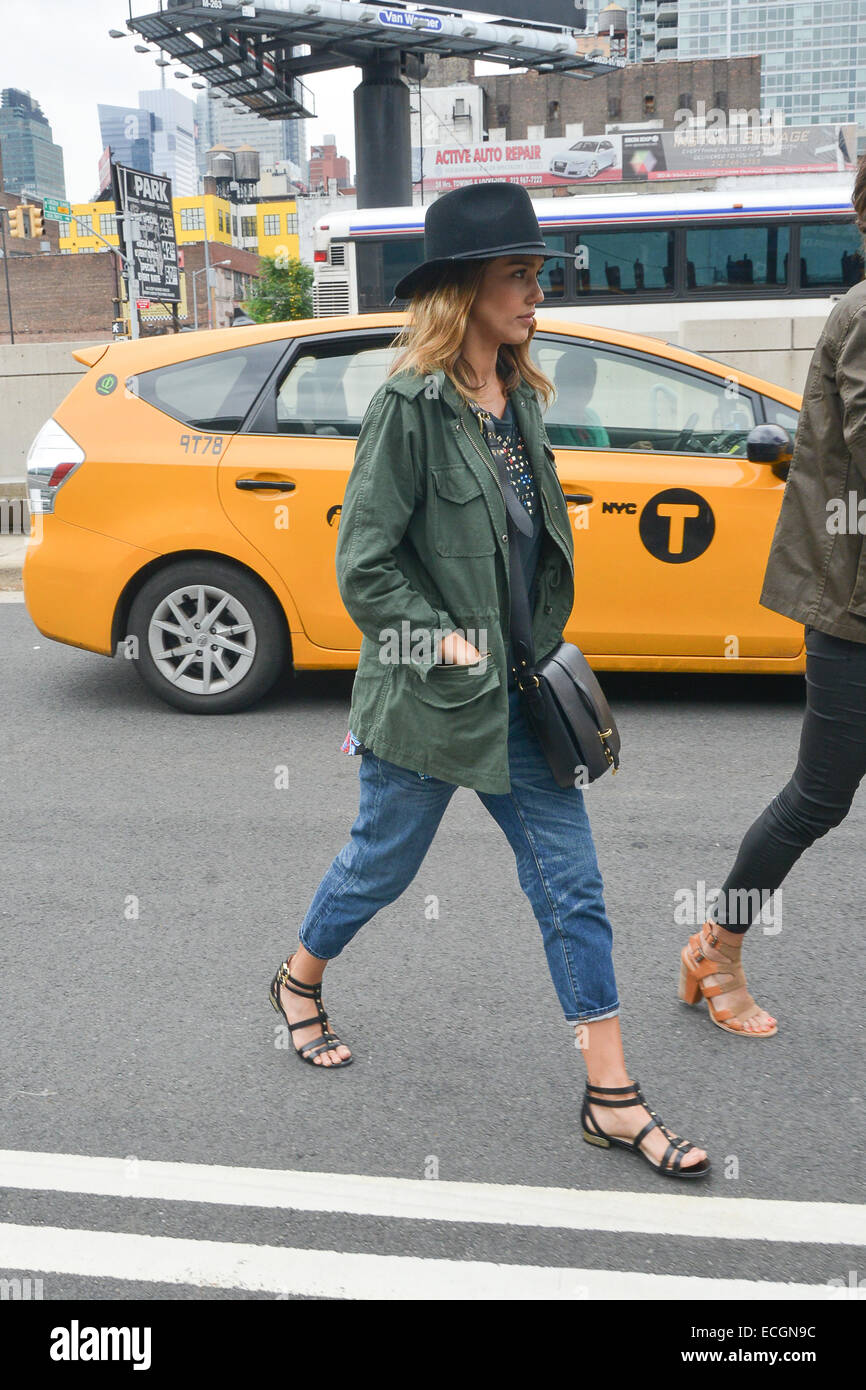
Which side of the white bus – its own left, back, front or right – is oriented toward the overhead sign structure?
left

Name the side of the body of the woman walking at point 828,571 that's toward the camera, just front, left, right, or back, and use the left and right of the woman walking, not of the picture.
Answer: right

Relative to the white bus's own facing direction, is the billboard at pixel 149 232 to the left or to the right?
on its left

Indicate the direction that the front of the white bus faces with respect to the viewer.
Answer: facing to the right of the viewer

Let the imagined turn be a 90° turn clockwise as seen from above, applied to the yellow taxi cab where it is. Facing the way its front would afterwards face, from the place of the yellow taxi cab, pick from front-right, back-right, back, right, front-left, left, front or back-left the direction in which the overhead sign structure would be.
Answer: back

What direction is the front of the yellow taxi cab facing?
to the viewer's right

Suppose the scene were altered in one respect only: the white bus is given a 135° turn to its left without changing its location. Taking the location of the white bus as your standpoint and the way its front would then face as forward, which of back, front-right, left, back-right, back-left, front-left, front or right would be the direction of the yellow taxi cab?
back-left

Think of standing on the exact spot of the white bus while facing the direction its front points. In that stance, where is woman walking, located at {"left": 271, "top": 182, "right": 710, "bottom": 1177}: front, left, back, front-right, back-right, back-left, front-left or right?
right

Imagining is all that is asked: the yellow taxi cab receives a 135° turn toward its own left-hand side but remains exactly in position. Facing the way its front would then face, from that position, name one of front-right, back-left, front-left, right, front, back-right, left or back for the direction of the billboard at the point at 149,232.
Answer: front-right
